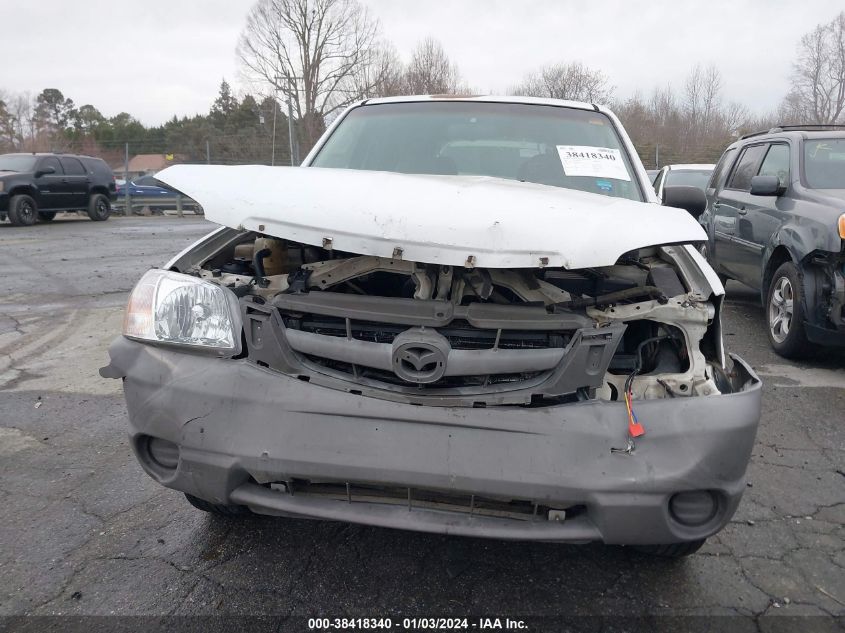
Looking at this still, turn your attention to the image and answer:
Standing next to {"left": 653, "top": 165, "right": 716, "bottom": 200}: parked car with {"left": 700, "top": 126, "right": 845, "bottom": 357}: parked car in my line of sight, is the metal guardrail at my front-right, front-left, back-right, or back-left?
back-right

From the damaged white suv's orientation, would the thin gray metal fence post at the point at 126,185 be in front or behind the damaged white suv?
behind

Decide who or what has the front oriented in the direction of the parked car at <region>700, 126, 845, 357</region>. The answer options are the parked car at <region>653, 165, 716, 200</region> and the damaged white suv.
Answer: the parked car at <region>653, 165, 716, 200</region>

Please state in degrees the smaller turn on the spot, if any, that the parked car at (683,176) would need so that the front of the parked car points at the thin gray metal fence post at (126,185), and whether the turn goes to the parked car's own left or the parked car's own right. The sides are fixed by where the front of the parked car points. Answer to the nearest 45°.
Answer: approximately 90° to the parked car's own right

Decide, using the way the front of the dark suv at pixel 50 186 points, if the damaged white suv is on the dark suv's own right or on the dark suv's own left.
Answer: on the dark suv's own left

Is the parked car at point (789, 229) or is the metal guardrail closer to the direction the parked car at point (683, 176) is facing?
the parked car

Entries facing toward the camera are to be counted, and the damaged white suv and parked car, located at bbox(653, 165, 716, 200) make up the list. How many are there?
2

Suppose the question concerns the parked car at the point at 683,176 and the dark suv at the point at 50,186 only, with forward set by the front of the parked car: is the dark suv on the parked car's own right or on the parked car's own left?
on the parked car's own right

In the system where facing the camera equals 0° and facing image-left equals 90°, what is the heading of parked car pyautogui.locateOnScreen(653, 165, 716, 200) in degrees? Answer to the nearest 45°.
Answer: approximately 0°

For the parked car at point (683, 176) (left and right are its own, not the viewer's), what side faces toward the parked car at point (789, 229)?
front

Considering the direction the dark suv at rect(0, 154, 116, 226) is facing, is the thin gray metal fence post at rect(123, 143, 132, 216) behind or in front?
behind

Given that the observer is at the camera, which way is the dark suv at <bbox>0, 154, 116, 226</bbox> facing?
facing the viewer and to the left of the viewer
